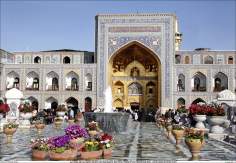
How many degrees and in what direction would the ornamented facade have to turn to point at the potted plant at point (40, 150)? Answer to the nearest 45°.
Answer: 0° — it already faces it

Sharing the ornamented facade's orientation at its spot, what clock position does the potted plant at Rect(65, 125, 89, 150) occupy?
The potted plant is roughly at 12 o'clock from the ornamented facade.

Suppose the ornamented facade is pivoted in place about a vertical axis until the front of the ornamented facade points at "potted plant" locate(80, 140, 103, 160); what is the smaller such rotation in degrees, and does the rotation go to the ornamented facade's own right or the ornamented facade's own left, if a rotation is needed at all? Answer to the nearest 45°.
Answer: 0° — it already faces it

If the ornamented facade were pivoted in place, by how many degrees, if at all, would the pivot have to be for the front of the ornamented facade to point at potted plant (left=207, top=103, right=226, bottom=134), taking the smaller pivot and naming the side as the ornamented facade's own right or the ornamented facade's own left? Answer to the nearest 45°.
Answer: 0° — it already faces it

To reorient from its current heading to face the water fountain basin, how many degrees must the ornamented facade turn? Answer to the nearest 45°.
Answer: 0° — it already faces it

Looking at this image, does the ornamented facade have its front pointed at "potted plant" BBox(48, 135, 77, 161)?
yes

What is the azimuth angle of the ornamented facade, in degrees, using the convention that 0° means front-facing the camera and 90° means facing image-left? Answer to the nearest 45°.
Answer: approximately 0°
